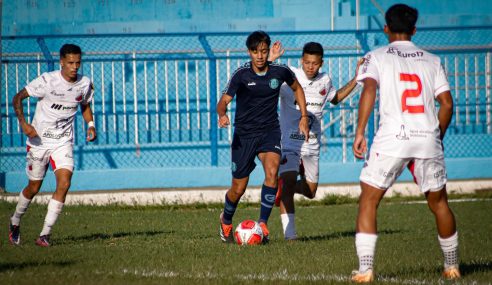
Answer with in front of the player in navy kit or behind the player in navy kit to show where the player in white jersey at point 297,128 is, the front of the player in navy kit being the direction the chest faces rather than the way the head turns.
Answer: behind

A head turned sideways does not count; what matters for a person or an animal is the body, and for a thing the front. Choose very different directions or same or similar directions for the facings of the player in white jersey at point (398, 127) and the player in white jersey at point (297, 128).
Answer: very different directions

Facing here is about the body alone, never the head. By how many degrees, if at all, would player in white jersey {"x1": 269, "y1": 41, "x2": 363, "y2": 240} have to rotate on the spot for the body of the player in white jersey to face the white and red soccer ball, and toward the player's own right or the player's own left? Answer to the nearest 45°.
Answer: approximately 45° to the player's own right

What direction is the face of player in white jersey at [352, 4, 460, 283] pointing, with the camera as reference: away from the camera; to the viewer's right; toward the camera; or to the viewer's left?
away from the camera

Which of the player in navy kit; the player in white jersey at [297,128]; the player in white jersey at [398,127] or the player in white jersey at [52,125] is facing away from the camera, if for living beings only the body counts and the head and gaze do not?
the player in white jersey at [398,127]

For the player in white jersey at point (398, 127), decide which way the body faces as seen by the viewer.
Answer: away from the camera

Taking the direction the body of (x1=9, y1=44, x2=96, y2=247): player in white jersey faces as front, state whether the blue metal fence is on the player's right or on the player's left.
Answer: on the player's left

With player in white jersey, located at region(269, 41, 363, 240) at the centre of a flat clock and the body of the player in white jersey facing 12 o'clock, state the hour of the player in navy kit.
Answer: The player in navy kit is roughly at 1 o'clock from the player in white jersey.

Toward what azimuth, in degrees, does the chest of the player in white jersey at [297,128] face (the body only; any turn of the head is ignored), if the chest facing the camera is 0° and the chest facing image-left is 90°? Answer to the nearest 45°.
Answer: approximately 0°

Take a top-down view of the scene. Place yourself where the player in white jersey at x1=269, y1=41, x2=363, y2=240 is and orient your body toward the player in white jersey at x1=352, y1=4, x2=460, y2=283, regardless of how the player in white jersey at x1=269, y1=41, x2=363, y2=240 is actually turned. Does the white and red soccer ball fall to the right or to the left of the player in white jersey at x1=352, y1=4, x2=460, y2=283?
right
